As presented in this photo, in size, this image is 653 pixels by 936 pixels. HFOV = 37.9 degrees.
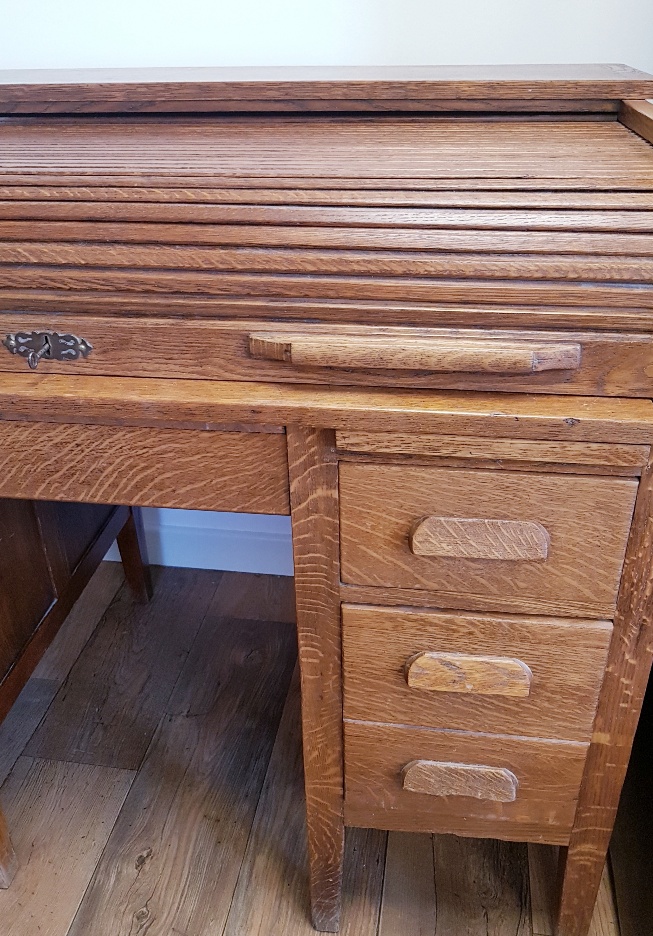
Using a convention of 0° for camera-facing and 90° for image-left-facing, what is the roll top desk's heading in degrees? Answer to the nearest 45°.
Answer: approximately 0°
